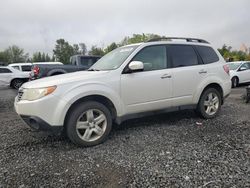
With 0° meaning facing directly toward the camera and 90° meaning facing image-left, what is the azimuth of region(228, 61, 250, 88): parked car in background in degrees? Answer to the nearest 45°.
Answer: approximately 45°

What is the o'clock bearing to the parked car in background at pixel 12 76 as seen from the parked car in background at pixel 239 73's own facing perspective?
the parked car in background at pixel 12 76 is roughly at 1 o'clock from the parked car in background at pixel 239 73.
